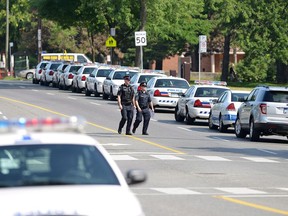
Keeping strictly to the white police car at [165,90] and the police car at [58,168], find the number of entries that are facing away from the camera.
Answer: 1

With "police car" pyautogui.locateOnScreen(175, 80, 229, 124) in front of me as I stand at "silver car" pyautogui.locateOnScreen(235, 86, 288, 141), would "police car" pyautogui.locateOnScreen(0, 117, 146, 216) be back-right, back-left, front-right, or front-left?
back-left

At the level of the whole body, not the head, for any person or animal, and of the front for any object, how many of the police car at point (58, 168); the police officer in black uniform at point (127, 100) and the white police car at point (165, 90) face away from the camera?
1

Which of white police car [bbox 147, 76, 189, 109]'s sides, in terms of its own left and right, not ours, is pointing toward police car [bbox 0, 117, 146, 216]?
back

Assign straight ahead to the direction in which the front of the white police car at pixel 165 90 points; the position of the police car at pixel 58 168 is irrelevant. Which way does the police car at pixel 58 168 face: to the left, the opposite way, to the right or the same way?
the opposite way

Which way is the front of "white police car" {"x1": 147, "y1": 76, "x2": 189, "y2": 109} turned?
away from the camera

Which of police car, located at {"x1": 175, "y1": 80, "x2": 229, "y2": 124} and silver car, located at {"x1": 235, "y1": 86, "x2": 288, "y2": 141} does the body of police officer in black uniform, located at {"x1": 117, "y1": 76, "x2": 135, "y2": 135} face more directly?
the silver car

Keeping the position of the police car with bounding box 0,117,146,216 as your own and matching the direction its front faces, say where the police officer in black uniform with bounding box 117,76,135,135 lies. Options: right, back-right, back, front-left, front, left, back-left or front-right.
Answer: back

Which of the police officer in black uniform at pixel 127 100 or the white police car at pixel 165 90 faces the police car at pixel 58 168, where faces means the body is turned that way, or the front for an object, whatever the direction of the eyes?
the police officer in black uniform

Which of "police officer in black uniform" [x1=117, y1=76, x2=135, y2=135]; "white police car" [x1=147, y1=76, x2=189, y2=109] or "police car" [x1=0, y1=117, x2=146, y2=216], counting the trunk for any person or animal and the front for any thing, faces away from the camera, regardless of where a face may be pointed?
the white police car

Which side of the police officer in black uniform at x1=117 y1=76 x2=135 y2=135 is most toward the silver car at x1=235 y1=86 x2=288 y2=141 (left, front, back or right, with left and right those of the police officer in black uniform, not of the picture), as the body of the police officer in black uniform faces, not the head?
left
